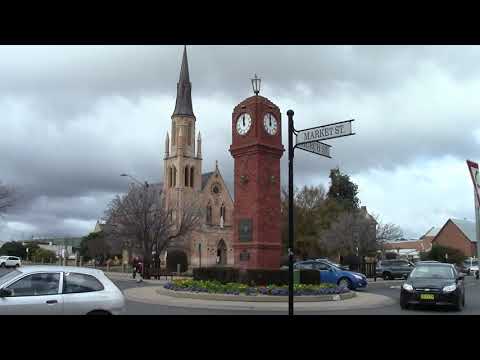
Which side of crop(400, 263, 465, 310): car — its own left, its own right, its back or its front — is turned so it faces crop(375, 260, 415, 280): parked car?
back

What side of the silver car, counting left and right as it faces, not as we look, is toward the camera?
left

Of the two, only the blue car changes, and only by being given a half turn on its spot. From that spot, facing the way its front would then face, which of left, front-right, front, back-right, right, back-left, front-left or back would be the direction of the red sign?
back-left

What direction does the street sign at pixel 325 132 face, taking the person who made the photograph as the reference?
facing the viewer and to the left of the viewer

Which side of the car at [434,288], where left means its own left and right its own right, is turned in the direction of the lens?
front

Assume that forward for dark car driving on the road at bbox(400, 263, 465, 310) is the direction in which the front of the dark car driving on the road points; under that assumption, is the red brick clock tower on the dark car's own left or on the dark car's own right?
on the dark car's own right
